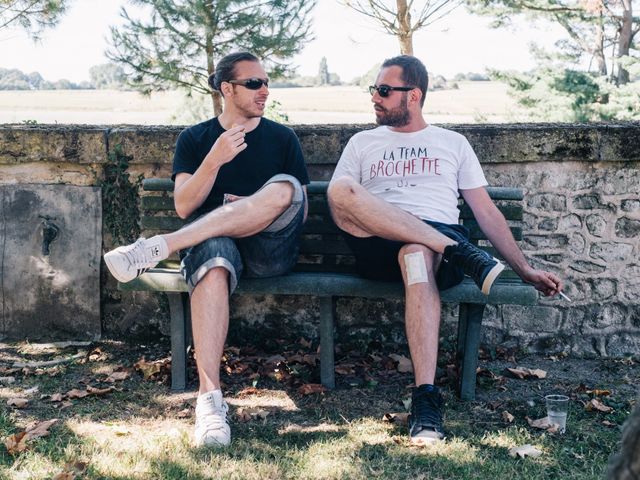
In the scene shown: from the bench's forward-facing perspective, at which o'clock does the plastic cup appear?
The plastic cup is roughly at 10 o'clock from the bench.

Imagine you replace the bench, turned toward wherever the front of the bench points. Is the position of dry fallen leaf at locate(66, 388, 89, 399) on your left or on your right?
on your right

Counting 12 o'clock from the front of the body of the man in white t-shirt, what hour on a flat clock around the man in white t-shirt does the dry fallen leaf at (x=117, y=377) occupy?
The dry fallen leaf is roughly at 3 o'clock from the man in white t-shirt.

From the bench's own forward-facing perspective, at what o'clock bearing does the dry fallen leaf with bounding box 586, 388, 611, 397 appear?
The dry fallen leaf is roughly at 9 o'clock from the bench.

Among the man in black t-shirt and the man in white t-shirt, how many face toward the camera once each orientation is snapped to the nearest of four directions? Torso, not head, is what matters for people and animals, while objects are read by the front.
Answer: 2

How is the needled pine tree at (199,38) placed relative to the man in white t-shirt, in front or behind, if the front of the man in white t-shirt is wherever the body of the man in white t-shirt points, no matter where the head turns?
behind

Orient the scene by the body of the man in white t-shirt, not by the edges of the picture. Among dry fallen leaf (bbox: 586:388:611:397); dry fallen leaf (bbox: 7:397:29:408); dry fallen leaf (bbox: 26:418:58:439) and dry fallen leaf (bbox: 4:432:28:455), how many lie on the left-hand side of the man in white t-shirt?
1

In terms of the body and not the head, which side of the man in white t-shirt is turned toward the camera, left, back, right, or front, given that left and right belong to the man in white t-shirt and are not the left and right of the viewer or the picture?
front

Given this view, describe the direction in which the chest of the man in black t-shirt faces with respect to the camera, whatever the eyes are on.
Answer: toward the camera

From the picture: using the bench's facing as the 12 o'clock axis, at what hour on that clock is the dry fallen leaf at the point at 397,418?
The dry fallen leaf is roughly at 11 o'clock from the bench.

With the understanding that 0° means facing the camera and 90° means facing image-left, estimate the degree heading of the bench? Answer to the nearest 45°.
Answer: approximately 0°

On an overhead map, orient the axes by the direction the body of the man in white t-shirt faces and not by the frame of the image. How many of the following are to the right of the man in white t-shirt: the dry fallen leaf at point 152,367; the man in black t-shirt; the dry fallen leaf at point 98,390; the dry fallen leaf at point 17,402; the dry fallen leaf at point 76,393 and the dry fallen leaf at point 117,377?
6
